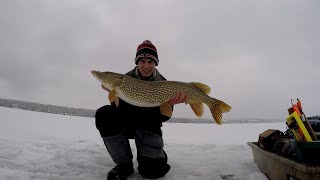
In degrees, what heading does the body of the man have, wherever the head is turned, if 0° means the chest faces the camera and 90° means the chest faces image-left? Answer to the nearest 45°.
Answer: approximately 0°
